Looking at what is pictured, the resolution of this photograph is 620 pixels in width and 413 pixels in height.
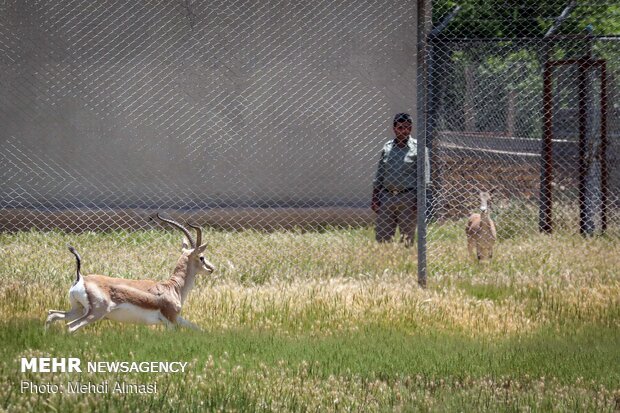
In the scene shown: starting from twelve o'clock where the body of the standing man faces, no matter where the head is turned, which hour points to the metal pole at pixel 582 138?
The metal pole is roughly at 8 o'clock from the standing man.

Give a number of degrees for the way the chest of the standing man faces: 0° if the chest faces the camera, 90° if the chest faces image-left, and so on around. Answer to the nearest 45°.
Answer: approximately 0°

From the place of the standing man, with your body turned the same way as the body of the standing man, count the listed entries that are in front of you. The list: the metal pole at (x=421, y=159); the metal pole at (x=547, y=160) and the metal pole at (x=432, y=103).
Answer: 1

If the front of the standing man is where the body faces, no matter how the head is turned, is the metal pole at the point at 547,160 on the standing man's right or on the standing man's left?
on the standing man's left

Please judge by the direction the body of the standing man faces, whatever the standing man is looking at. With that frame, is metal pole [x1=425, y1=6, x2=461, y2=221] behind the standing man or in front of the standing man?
behind
